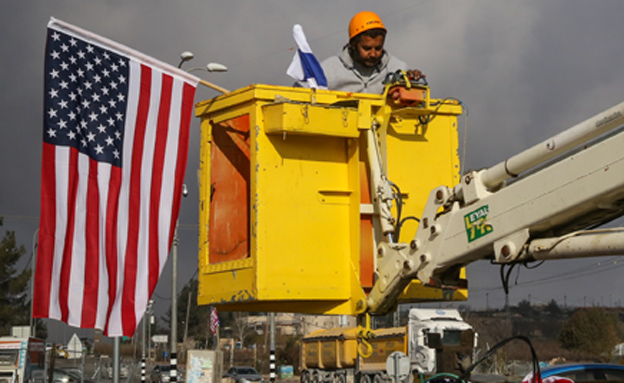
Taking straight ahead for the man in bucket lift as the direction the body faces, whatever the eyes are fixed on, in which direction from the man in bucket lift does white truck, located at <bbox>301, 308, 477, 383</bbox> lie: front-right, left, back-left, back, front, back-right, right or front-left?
back-left

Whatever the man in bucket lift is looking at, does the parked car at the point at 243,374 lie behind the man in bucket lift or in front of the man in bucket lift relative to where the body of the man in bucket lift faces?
behind

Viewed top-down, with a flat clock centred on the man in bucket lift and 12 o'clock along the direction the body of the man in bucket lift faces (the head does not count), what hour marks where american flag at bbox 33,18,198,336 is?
The american flag is roughly at 4 o'clock from the man in bucket lift.

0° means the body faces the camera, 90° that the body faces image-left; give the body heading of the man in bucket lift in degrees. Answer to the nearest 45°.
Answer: approximately 315°

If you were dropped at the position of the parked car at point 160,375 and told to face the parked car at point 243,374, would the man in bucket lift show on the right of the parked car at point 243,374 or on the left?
right

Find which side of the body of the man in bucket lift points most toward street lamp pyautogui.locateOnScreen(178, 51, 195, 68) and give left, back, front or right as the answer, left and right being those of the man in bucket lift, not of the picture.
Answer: back
